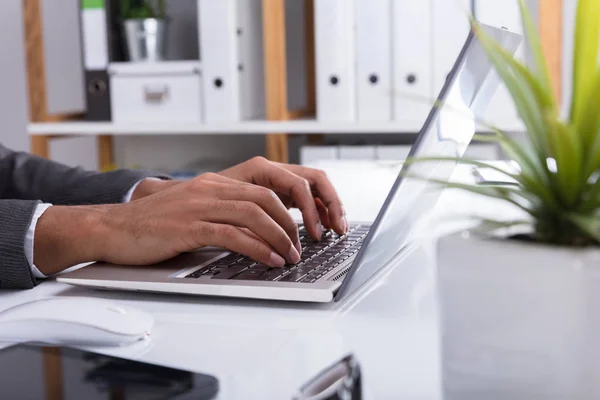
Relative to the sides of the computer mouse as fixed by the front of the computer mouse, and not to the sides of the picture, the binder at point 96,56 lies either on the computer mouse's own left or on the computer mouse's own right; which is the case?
on the computer mouse's own left

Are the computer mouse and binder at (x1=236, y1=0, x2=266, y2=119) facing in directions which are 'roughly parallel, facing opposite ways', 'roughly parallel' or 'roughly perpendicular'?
roughly perpendicular

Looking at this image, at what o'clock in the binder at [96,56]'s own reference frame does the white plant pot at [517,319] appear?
The white plant pot is roughly at 12 o'clock from the binder.

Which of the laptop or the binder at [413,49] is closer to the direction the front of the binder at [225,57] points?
the laptop

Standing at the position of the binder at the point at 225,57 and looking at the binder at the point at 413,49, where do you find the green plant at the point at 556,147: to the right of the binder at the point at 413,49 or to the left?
right

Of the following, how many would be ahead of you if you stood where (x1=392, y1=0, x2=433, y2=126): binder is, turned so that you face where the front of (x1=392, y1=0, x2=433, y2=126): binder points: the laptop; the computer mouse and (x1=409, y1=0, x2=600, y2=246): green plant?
3

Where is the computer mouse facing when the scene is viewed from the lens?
facing to the right of the viewer

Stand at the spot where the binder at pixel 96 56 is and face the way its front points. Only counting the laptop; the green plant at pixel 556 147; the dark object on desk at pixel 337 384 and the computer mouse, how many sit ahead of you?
4

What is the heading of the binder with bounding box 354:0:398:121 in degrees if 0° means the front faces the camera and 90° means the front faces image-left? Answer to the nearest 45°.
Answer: approximately 0°
